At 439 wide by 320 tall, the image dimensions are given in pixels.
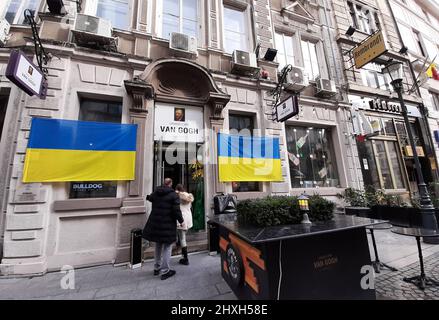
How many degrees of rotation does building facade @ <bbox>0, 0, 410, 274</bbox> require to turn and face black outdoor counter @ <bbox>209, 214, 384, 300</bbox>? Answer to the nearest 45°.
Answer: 0° — it already faces it

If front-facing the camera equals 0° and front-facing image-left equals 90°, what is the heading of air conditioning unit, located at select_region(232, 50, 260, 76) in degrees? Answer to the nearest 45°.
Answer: approximately 315°

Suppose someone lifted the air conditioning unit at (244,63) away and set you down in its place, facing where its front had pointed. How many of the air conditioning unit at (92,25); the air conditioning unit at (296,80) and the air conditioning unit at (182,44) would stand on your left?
1

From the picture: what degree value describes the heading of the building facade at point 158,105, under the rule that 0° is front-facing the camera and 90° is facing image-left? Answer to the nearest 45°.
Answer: approximately 315°

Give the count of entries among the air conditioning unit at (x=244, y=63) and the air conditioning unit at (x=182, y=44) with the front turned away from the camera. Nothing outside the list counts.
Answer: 0

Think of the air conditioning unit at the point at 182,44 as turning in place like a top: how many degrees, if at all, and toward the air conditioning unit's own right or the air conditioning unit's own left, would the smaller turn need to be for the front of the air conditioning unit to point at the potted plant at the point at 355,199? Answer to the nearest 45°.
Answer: approximately 45° to the air conditioning unit's own left

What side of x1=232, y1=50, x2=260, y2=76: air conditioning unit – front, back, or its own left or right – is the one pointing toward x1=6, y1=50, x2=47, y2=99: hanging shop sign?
right

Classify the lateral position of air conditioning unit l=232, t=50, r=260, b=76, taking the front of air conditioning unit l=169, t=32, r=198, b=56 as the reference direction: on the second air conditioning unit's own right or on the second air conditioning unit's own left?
on the second air conditioning unit's own left

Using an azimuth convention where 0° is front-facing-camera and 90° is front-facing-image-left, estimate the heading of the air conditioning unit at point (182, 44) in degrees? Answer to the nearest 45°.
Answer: approximately 315°

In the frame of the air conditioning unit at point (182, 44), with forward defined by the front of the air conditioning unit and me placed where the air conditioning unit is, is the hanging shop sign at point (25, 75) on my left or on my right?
on my right

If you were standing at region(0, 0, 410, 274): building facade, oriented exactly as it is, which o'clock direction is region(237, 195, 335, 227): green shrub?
The green shrub is roughly at 12 o'clock from the building facade.
